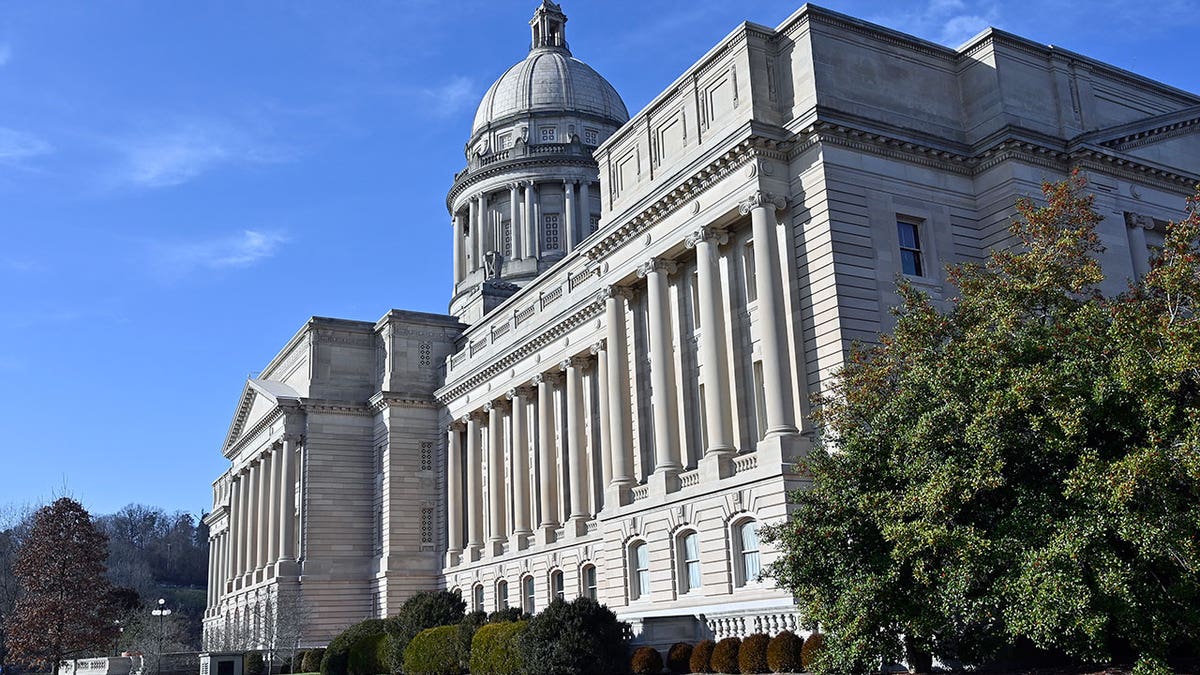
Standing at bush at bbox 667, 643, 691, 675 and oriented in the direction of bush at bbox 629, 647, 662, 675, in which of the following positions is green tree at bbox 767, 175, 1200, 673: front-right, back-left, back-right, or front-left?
back-left

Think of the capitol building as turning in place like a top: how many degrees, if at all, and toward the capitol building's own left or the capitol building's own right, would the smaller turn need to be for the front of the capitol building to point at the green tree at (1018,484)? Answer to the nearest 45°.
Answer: approximately 45° to the capitol building's own left

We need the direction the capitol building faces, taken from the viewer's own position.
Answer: facing the viewer and to the left of the viewer
